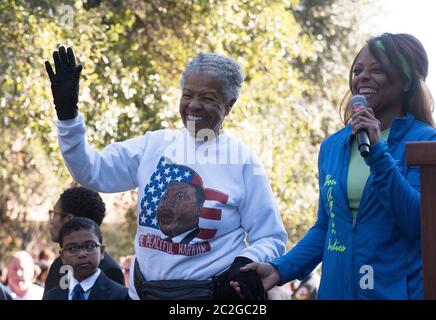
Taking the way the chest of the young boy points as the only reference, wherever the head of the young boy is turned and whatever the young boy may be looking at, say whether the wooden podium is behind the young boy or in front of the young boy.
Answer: in front

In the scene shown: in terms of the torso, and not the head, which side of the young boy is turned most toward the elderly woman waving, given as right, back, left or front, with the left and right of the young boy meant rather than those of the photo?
left

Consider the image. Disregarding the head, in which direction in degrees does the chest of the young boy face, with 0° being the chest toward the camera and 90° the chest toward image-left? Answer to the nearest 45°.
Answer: approximately 0°
